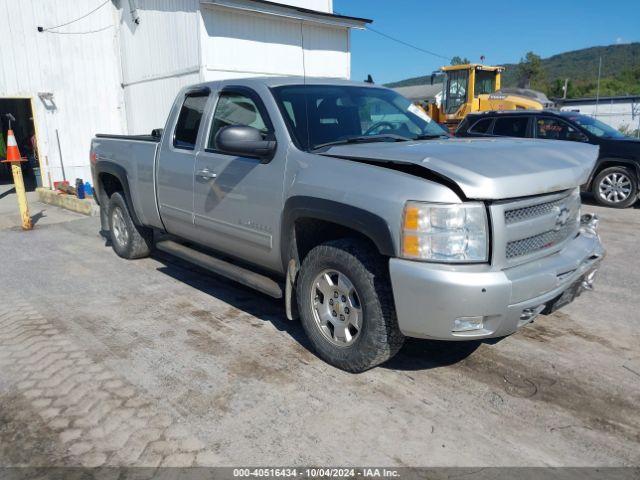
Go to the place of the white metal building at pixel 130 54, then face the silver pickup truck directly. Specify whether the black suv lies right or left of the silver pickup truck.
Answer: left

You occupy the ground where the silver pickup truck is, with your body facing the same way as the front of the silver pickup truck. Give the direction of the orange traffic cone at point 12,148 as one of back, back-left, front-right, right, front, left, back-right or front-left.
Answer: back

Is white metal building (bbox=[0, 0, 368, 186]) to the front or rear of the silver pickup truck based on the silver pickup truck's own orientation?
to the rear

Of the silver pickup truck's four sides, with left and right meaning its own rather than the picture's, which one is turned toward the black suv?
left

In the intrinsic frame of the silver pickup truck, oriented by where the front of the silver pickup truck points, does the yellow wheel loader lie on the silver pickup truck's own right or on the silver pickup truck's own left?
on the silver pickup truck's own left
